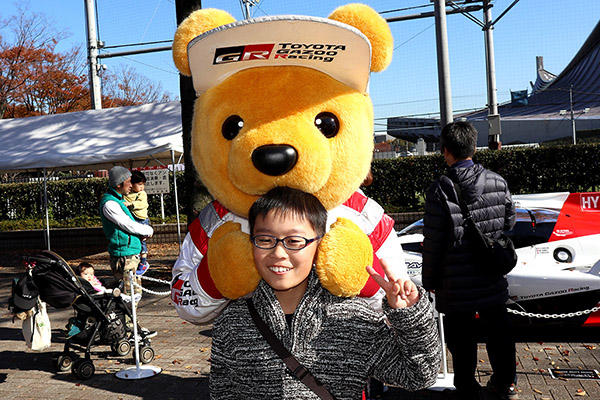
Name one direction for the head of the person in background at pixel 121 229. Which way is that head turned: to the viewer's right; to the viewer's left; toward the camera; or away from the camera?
to the viewer's right

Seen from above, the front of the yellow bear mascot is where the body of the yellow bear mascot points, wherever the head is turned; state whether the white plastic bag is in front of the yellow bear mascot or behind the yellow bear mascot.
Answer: behind

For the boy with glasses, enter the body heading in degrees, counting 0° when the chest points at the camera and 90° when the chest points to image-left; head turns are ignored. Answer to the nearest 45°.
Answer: approximately 0°

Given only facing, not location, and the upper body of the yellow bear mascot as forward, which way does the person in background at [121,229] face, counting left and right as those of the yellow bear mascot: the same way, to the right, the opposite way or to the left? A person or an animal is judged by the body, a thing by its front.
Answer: to the left

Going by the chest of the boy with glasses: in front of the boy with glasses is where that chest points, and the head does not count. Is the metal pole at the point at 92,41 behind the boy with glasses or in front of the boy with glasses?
behind

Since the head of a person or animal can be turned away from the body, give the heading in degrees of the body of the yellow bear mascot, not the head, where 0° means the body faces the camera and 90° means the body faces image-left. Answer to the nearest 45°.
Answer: approximately 0°

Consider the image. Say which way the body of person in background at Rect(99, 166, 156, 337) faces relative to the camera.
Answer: to the viewer's right

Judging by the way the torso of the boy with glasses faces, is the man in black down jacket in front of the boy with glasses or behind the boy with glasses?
behind

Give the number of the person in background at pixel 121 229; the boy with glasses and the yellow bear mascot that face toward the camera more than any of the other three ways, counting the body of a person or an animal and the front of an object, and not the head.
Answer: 2

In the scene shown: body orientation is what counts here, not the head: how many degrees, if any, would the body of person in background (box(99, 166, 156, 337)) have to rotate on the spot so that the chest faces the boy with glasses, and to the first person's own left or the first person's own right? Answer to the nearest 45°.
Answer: approximately 90° to the first person's own right

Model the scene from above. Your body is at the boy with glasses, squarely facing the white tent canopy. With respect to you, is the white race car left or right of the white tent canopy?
right
